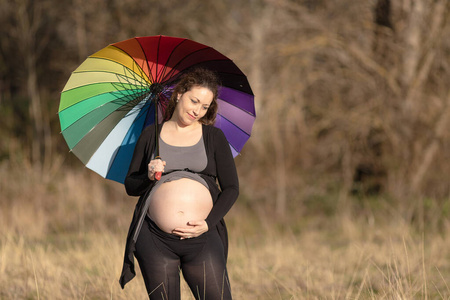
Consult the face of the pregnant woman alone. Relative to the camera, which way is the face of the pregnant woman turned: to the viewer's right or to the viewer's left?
to the viewer's right

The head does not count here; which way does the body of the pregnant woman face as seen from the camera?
toward the camera
